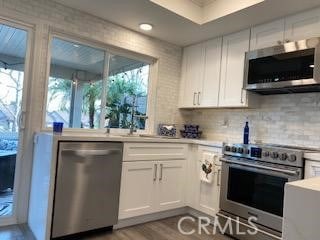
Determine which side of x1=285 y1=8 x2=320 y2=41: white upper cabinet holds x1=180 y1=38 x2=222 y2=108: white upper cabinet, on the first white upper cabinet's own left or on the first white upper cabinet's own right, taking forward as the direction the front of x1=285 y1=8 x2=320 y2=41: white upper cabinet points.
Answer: on the first white upper cabinet's own right

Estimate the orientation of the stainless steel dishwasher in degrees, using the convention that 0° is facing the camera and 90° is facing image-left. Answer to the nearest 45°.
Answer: approximately 315°

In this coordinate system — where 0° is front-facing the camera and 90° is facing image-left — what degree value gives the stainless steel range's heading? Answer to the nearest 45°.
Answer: approximately 45°

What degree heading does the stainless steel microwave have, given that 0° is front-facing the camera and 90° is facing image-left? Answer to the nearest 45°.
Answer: approximately 45°

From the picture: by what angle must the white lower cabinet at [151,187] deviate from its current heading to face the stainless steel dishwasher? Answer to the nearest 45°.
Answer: approximately 90° to its right

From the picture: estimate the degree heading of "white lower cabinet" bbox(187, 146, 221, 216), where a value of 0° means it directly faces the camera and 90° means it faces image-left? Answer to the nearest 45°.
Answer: approximately 45°
